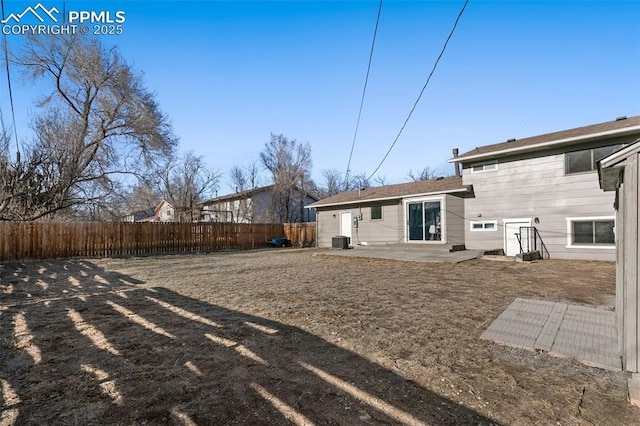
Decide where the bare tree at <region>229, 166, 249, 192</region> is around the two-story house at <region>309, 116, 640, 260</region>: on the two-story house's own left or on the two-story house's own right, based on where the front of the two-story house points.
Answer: on the two-story house's own left

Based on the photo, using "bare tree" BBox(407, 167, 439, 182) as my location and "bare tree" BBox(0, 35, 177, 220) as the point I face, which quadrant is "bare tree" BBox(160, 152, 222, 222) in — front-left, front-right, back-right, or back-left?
front-right

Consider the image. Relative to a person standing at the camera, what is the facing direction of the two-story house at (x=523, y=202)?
facing away from the viewer and to the right of the viewer

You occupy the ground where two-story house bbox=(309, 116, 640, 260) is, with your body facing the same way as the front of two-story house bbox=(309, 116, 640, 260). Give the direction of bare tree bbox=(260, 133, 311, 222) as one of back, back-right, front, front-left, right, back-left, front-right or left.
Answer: left

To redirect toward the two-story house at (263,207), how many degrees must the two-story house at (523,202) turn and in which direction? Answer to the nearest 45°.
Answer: approximately 90° to its left

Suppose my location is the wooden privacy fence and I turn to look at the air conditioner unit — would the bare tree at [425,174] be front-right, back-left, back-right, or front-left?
front-left

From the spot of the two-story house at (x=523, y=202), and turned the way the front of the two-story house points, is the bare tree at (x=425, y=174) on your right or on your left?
on your left

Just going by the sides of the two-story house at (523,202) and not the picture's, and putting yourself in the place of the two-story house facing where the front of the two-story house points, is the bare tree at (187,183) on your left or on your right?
on your left

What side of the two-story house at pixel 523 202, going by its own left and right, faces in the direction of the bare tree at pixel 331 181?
left
